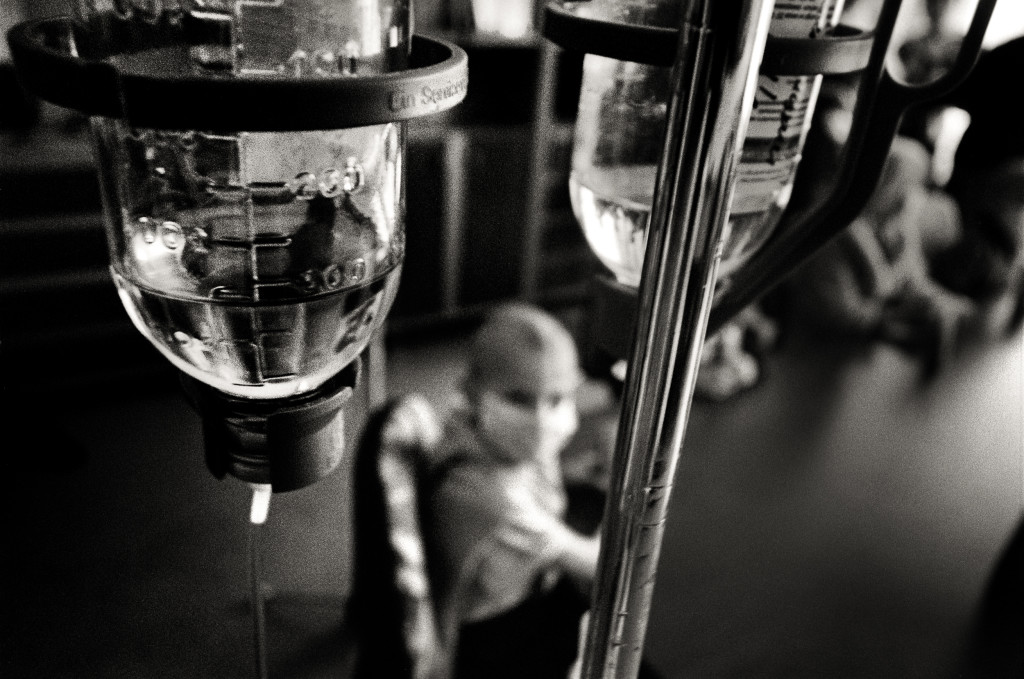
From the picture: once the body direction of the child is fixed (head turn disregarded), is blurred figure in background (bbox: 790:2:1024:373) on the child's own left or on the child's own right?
on the child's own left

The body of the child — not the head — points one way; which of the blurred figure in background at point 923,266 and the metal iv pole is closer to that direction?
the metal iv pole

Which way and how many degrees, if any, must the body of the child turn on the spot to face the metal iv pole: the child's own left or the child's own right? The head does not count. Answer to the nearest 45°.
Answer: approximately 45° to the child's own right

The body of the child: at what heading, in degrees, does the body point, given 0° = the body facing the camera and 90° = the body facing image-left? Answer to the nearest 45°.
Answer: approximately 315°

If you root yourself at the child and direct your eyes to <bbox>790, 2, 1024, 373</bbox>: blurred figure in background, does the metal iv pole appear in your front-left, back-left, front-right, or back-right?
back-right
